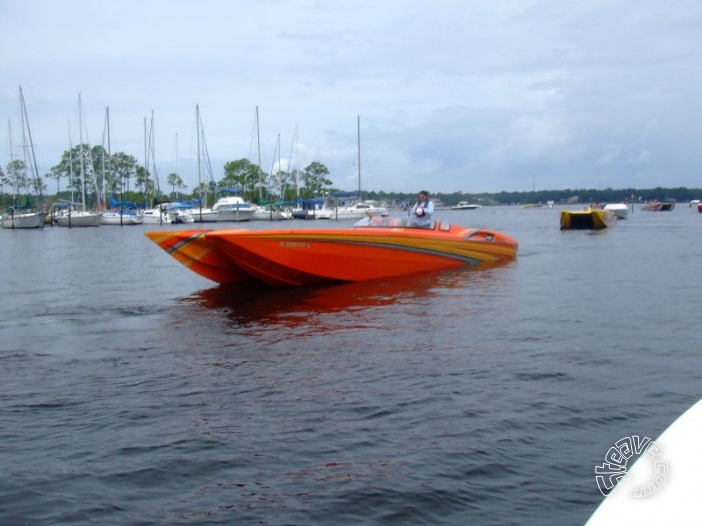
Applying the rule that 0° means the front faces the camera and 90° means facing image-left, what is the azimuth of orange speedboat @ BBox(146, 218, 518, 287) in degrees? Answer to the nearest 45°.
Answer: approximately 45°

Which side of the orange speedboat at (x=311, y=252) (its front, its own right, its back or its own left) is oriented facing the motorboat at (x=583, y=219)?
back
